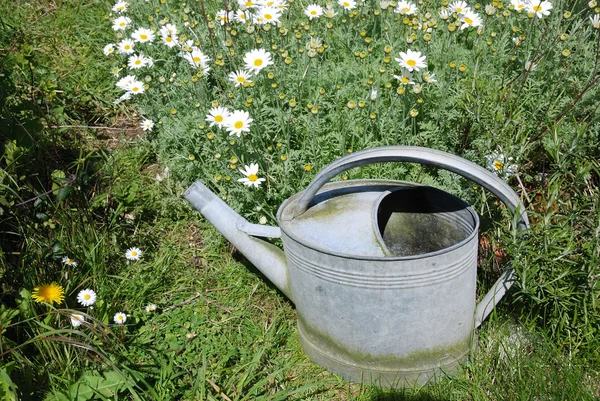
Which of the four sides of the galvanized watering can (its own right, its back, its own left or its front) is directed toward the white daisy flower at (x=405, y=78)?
right

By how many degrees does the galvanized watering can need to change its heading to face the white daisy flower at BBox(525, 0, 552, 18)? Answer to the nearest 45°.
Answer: approximately 90° to its right

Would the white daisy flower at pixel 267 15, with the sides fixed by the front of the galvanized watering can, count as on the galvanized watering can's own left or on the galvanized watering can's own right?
on the galvanized watering can's own right

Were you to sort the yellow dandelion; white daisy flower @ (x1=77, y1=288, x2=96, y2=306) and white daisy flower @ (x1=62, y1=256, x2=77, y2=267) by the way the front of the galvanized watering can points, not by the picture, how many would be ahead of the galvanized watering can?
3

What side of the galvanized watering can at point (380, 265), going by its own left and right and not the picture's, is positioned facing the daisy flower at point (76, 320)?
front

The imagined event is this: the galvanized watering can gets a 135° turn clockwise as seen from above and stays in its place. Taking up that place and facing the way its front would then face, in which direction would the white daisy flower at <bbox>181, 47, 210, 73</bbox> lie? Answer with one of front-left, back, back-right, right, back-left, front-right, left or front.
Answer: left

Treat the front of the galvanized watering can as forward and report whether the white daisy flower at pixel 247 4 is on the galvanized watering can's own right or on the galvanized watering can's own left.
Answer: on the galvanized watering can's own right

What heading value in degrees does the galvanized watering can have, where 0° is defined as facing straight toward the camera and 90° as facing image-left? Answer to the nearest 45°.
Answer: approximately 90°

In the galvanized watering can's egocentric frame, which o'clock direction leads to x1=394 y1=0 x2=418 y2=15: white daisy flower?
The white daisy flower is roughly at 3 o'clock from the galvanized watering can.

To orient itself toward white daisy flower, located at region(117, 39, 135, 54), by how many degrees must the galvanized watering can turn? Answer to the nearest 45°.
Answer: approximately 45° to its right

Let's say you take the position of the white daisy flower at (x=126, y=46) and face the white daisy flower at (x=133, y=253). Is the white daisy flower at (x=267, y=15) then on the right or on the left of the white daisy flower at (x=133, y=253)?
left

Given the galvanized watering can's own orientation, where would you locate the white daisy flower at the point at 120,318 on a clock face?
The white daisy flower is roughly at 12 o'clock from the galvanized watering can.

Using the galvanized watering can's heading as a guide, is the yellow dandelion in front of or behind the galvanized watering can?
in front

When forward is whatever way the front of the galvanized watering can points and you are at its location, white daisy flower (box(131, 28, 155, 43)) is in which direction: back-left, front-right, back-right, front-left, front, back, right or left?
front-right
